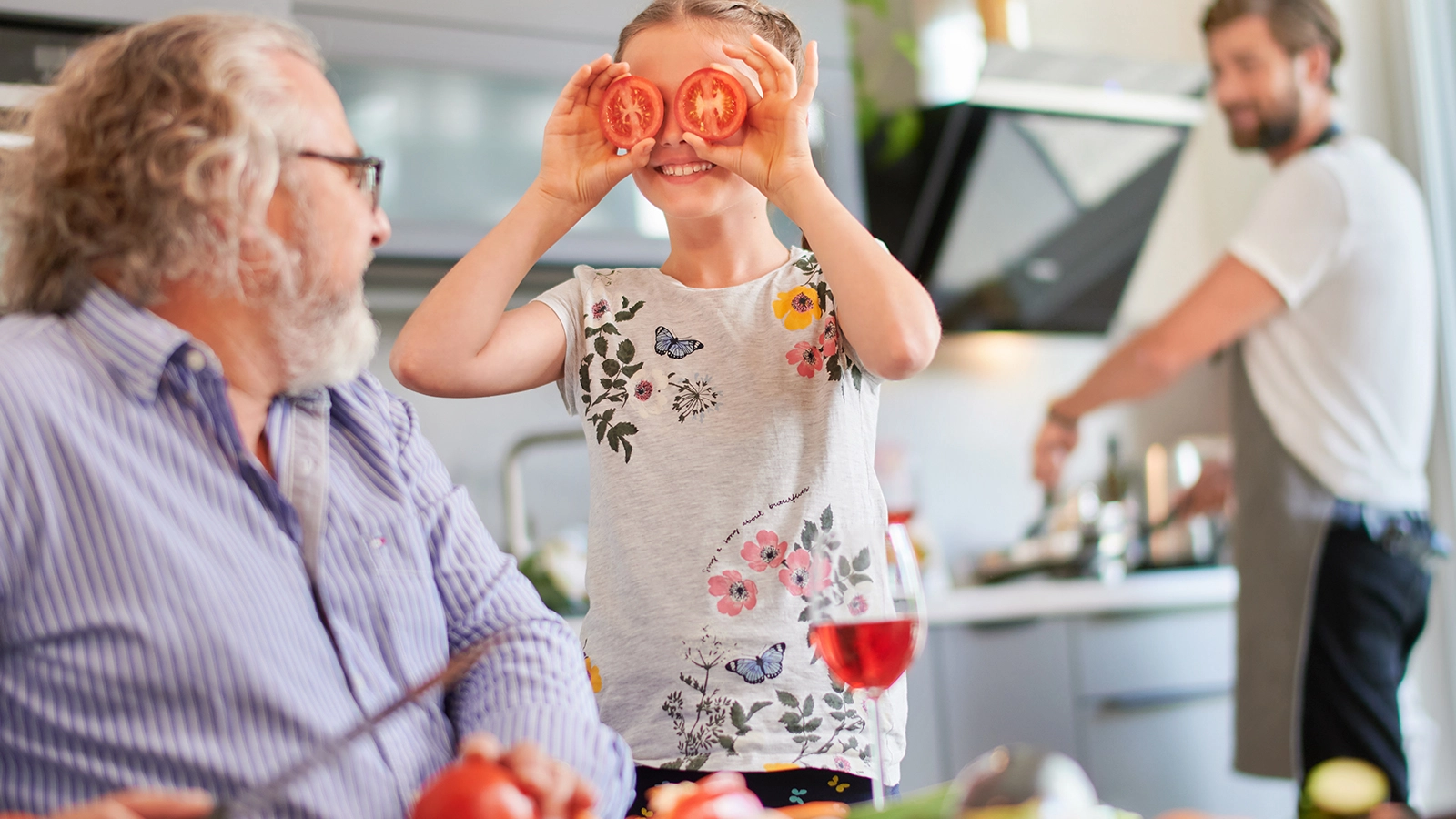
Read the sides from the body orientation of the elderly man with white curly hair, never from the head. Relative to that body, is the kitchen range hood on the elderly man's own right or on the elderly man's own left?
on the elderly man's own left

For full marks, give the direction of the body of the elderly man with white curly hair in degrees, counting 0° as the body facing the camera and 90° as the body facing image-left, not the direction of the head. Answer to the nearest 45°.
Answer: approximately 315°

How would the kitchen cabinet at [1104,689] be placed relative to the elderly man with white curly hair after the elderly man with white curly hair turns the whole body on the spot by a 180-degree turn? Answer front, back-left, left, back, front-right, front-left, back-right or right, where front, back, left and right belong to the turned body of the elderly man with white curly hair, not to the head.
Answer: right

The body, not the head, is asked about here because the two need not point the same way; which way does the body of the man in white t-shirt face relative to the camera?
to the viewer's left

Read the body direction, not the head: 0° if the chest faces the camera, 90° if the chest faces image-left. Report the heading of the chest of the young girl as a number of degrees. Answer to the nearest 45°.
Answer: approximately 0°

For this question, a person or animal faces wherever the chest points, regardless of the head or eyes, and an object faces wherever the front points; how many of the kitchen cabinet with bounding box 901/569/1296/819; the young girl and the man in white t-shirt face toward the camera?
2
